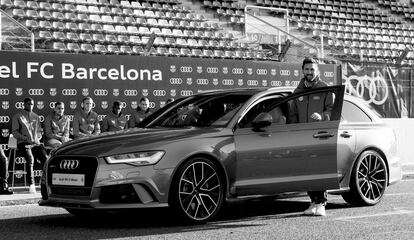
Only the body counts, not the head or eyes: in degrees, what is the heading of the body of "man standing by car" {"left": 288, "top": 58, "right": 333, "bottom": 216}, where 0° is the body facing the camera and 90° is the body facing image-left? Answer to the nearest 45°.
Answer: approximately 0°

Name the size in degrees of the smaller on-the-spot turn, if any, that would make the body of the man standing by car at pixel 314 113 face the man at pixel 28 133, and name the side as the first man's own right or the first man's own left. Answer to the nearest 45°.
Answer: approximately 135° to the first man's own right

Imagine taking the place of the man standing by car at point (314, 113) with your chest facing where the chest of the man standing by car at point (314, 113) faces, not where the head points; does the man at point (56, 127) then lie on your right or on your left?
on your right

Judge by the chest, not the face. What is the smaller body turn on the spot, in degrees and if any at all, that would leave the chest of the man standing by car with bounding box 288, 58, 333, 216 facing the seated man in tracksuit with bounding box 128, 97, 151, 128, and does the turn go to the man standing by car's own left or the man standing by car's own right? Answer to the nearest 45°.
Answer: approximately 135° to the man standing by car's own right
